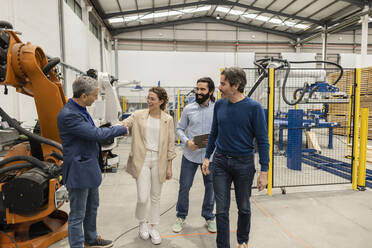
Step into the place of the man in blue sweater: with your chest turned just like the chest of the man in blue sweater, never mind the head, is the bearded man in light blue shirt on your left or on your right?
on your right

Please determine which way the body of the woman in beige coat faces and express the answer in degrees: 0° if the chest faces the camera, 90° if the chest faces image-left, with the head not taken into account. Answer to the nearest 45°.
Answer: approximately 0°

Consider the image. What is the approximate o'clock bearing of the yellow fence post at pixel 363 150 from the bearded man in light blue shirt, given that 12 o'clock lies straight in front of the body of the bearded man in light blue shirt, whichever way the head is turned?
The yellow fence post is roughly at 8 o'clock from the bearded man in light blue shirt.

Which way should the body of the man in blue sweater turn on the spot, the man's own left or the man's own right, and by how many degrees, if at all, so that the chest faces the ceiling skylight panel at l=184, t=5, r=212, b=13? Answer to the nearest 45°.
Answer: approximately 135° to the man's own right

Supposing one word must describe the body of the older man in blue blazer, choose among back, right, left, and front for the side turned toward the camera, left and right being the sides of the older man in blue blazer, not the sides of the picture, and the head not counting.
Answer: right

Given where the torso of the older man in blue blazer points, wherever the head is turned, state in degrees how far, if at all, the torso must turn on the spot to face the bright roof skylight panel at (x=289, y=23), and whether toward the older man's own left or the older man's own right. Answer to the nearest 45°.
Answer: approximately 45° to the older man's own left

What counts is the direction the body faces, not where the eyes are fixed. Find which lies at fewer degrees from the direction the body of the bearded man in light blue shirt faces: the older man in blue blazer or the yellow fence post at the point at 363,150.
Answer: the older man in blue blazer

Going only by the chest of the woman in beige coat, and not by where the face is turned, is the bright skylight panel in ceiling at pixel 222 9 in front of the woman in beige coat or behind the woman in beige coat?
behind

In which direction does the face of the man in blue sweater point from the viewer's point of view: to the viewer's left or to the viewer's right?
to the viewer's left

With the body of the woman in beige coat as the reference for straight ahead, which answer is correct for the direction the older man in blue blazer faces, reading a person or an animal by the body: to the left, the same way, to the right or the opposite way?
to the left

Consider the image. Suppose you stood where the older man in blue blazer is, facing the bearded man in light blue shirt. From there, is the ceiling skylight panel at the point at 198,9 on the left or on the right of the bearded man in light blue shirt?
left

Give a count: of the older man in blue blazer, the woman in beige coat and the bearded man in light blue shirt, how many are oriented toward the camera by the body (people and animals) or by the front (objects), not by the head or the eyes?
2

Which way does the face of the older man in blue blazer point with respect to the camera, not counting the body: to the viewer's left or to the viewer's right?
to the viewer's right

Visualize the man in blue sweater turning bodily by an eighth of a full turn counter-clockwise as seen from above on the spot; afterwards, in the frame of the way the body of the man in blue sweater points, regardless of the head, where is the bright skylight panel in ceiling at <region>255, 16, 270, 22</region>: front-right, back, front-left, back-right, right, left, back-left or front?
back

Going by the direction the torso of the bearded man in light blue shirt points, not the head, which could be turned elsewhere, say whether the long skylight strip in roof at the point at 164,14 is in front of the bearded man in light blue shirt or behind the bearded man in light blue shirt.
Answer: behind

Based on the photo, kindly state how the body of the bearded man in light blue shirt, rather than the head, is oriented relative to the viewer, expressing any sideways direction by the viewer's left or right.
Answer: facing the viewer
